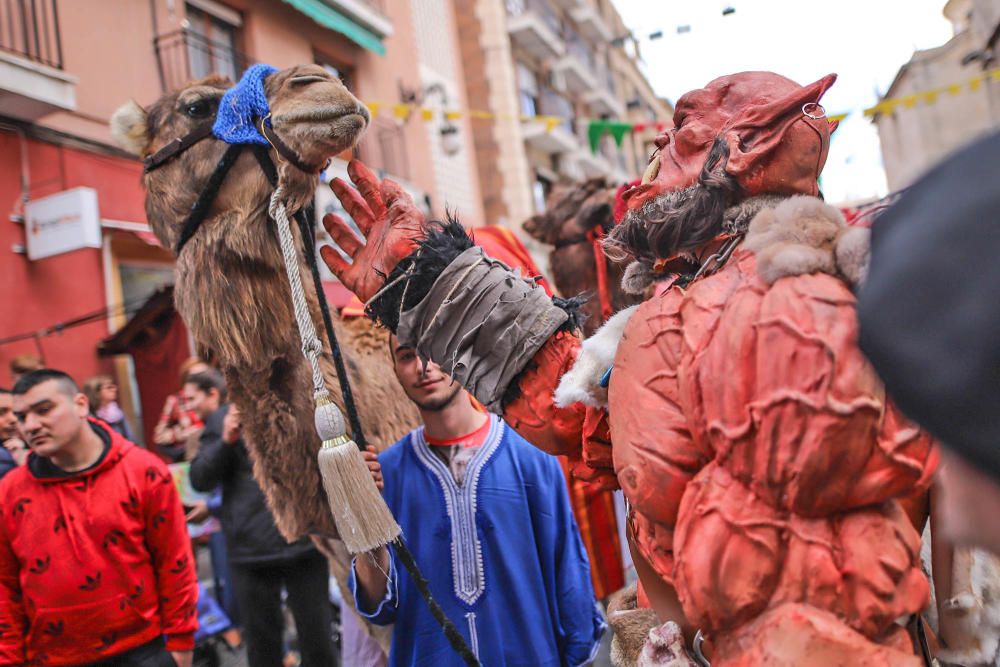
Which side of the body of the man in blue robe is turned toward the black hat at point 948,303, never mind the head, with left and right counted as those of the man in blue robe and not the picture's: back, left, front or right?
front

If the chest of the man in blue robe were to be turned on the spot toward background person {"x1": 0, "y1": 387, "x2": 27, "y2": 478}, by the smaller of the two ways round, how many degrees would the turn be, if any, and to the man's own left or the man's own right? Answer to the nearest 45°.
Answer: approximately 135° to the man's own right

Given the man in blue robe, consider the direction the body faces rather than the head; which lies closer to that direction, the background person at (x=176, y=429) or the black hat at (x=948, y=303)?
the black hat

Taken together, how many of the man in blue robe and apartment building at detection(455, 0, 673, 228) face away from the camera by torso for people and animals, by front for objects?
0

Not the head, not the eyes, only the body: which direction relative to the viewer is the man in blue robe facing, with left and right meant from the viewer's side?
facing the viewer

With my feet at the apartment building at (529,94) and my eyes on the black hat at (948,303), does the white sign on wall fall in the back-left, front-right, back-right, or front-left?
front-right

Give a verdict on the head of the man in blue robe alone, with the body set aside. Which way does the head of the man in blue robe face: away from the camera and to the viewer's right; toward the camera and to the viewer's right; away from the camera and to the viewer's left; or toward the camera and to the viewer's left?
toward the camera and to the viewer's left

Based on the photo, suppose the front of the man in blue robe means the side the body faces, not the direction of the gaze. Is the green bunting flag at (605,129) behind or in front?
behind
